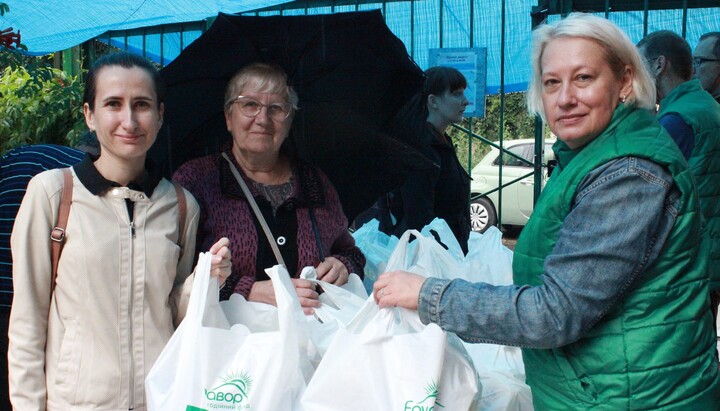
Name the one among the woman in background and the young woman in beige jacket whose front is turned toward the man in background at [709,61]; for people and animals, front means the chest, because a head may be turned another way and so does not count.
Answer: the woman in background

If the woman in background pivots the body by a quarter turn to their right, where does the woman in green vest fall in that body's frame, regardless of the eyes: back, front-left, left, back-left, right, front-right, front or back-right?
front

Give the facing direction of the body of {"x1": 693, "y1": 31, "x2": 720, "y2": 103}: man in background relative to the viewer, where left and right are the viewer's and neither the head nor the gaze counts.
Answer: facing to the left of the viewer

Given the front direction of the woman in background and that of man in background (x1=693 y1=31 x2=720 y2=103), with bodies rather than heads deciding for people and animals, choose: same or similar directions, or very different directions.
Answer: very different directions

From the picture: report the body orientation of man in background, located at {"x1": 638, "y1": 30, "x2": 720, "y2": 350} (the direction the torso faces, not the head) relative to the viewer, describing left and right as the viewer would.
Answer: facing away from the viewer and to the left of the viewer

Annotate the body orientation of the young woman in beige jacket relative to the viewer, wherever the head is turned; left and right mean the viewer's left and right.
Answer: facing the viewer

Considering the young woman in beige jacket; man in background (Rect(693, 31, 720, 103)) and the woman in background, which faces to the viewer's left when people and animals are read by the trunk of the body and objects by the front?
the man in background

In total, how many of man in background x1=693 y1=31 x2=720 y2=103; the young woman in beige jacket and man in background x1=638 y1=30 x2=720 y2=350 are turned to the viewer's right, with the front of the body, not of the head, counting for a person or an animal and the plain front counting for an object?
0

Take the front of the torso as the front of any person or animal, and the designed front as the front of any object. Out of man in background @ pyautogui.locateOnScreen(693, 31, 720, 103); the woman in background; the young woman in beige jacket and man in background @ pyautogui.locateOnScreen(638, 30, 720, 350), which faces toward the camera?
the young woman in beige jacket

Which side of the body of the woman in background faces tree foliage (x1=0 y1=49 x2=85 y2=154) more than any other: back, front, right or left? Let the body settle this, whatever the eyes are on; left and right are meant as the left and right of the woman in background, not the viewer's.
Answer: back

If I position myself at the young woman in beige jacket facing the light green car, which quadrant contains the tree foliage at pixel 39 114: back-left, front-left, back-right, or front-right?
front-left

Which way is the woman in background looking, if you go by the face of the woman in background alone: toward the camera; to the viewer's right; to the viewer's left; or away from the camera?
to the viewer's right
